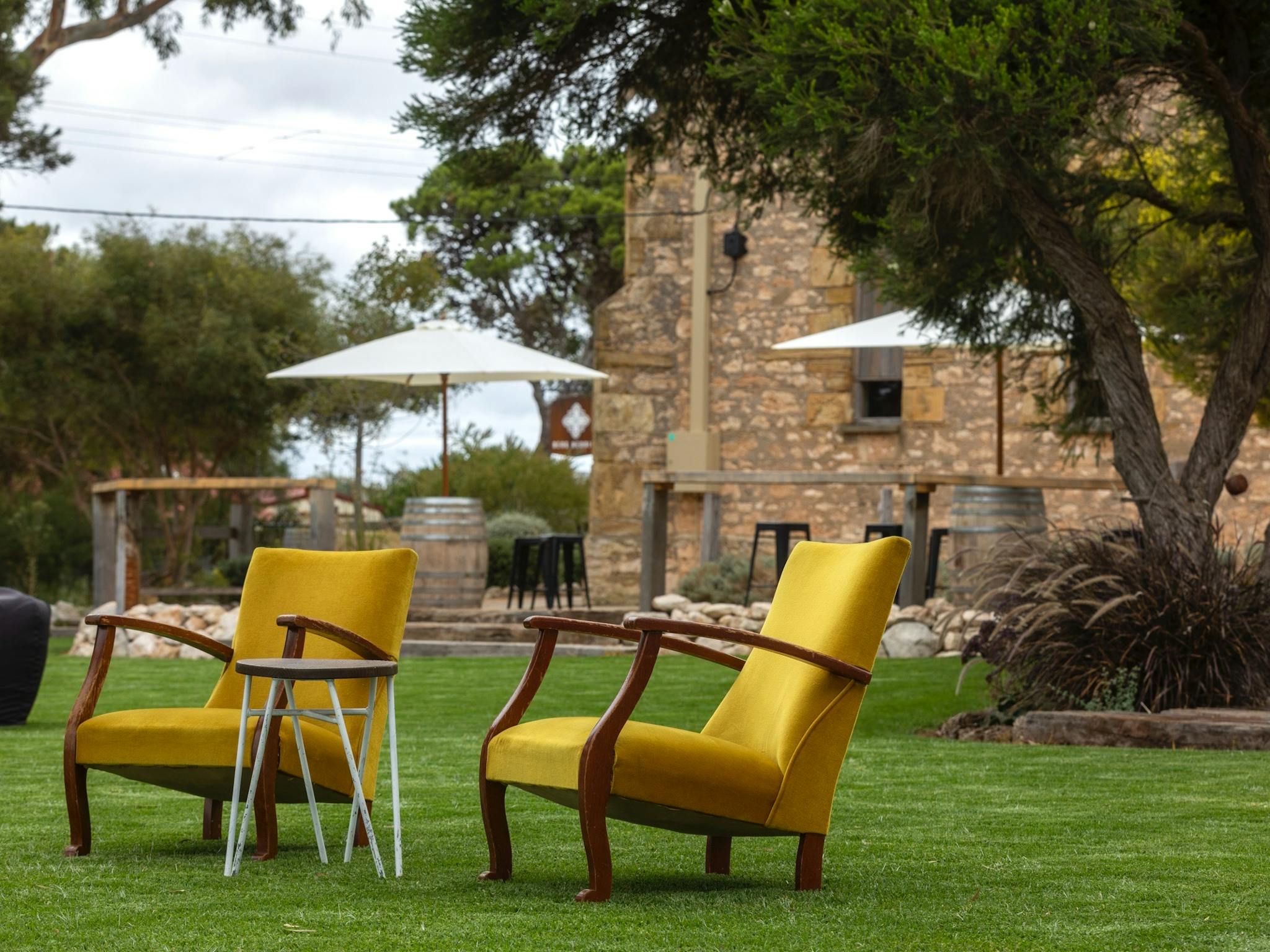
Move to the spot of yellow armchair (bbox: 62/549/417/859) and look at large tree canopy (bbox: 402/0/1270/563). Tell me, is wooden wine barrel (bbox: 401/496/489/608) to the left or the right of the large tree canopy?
left

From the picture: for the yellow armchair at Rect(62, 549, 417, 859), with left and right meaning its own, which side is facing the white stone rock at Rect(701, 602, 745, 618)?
back

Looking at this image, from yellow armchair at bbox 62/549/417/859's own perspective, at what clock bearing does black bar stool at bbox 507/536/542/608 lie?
The black bar stool is roughly at 5 o'clock from the yellow armchair.

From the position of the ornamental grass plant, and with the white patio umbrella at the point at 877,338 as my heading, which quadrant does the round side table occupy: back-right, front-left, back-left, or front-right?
back-left

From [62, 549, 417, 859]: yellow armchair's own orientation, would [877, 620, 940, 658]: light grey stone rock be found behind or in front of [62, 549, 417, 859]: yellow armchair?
behind

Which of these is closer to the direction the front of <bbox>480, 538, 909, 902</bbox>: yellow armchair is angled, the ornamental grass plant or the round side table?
the round side table

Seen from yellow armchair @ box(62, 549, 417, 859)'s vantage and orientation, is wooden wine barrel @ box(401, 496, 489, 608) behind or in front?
behind
